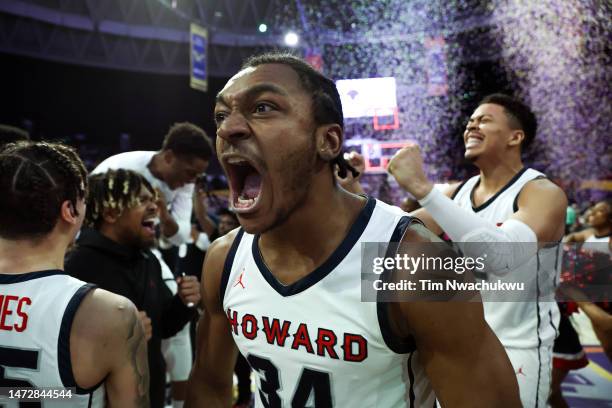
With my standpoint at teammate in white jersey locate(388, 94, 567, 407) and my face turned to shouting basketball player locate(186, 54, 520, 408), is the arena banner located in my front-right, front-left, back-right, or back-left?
back-right

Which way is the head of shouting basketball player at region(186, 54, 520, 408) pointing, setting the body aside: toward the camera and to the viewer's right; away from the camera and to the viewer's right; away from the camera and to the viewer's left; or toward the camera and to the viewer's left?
toward the camera and to the viewer's left

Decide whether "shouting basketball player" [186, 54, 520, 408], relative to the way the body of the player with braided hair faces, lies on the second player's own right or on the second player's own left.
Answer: on the second player's own right

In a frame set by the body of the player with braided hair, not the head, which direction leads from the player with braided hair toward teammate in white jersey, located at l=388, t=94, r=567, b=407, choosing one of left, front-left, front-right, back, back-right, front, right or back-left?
front-right

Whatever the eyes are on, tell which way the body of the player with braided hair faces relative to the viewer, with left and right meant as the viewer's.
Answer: facing away from the viewer and to the right of the viewer

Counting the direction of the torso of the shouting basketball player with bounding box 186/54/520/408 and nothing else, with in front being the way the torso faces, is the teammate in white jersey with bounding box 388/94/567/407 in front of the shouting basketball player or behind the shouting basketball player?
behind

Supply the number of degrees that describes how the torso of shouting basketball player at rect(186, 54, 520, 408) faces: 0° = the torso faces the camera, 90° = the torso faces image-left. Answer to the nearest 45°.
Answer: approximately 45°

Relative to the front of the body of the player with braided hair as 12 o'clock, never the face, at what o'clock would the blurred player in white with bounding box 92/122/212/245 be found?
The blurred player in white is roughly at 11 o'clock from the player with braided hair.

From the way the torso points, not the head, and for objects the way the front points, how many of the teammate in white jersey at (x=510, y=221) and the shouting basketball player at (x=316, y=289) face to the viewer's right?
0
